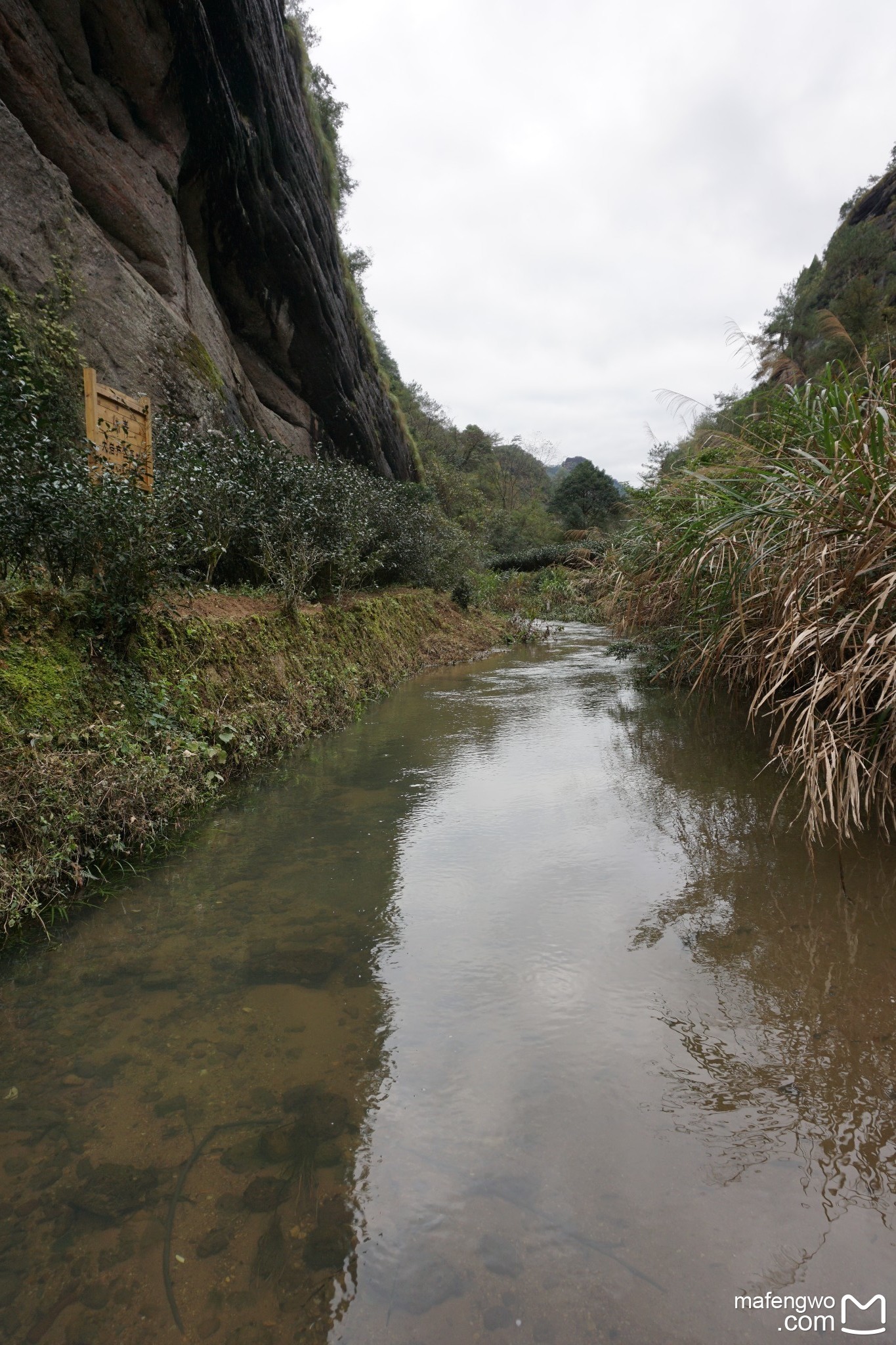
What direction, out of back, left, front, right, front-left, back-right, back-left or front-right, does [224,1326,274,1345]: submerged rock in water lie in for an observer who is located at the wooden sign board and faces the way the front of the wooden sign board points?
front-right

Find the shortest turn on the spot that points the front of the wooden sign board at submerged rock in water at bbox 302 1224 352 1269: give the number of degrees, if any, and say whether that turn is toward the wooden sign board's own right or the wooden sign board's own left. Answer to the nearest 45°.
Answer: approximately 45° to the wooden sign board's own right

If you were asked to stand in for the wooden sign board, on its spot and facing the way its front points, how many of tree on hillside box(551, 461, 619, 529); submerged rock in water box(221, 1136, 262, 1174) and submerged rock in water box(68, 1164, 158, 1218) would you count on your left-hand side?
1

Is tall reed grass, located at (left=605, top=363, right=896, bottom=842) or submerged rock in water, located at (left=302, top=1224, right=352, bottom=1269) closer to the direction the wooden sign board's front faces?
the tall reed grass

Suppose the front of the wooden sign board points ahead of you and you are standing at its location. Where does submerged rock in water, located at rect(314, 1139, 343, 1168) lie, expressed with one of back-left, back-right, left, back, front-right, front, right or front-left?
front-right

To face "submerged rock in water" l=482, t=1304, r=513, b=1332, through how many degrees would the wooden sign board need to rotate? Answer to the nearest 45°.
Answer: approximately 45° to its right

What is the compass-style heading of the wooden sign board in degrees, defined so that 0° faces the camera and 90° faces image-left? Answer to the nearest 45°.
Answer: approximately 315°

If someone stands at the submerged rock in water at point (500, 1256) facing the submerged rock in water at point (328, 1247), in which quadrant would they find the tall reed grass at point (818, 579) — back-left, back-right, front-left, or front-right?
back-right

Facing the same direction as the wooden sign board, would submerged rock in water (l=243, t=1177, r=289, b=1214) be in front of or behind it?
in front
